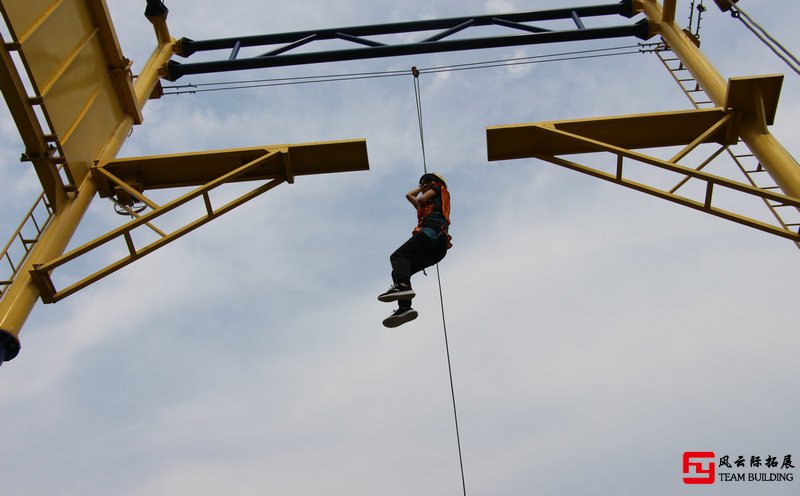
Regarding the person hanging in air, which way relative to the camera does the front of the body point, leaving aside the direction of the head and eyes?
to the viewer's left

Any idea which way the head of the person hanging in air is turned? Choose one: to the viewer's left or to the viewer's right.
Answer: to the viewer's left
